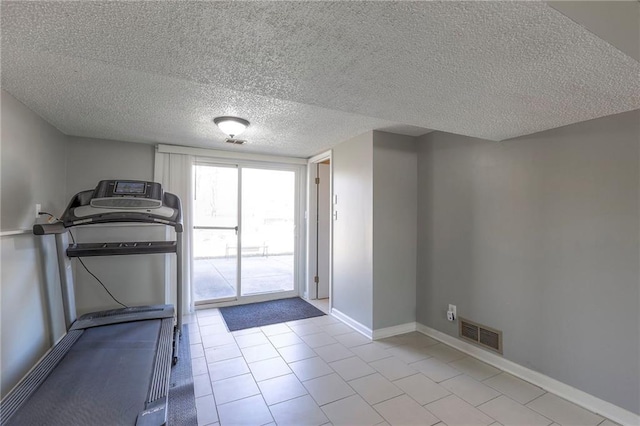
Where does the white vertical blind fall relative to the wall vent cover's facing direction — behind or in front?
in front

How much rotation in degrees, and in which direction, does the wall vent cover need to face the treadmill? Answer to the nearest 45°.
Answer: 0° — it already faces it

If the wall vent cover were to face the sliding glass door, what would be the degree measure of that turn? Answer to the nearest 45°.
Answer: approximately 45° to its right

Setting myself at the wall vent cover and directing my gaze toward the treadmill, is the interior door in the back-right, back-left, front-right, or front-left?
front-right

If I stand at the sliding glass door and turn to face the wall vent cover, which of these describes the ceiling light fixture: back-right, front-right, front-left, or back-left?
front-right

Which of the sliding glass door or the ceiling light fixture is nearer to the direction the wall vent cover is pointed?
the ceiling light fixture

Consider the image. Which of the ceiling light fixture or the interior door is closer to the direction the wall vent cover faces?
the ceiling light fixture

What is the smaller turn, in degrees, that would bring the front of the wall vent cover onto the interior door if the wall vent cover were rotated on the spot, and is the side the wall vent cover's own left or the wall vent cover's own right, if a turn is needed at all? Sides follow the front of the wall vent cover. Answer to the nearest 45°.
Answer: approximately 90° to the wall vent cover's own right

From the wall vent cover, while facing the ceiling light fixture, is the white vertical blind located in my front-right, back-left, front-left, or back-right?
front-right

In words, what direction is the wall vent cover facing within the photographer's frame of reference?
facing the viewer and to the left of the viewer

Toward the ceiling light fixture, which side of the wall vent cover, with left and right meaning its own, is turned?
front
